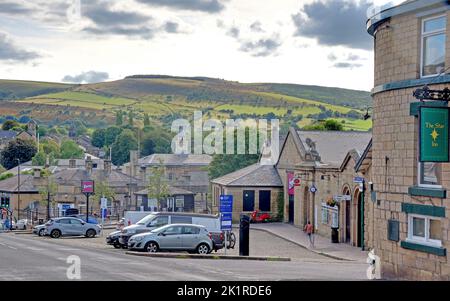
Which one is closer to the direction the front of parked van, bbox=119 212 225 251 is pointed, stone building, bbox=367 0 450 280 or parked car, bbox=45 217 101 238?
the parked car

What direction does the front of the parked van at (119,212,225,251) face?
to the viewer's left

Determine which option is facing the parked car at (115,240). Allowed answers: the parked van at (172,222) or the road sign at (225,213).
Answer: the parked van at (172,222)

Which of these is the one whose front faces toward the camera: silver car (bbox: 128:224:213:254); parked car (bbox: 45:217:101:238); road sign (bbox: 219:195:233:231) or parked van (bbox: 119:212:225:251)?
the road sign

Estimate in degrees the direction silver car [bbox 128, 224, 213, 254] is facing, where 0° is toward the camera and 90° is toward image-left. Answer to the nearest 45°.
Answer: approximately 90°
